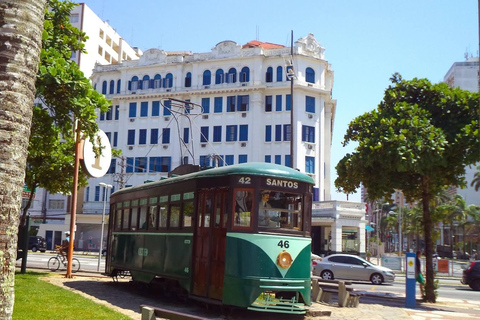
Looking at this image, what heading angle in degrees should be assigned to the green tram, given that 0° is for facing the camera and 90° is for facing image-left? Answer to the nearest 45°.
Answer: approximately 315°

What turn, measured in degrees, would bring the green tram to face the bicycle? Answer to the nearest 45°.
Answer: approximately 180°

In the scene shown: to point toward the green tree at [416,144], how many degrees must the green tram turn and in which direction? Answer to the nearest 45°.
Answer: approximately 90° to its left

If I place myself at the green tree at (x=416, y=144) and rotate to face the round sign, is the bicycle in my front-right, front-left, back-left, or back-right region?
front-right

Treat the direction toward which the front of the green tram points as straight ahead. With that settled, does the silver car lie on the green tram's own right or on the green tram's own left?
on the green tram's own left

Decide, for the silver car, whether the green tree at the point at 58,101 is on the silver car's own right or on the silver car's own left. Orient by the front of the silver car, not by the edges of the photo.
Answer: on the silver car's own right

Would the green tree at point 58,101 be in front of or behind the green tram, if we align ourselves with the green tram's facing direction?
behind

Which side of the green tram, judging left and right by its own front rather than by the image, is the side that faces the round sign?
back
